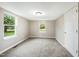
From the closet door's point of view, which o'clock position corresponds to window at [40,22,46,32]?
The window is roughly at 2 o'clock from the closet door.

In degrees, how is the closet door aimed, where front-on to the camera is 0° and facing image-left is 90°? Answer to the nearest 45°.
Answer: approximately 90°
